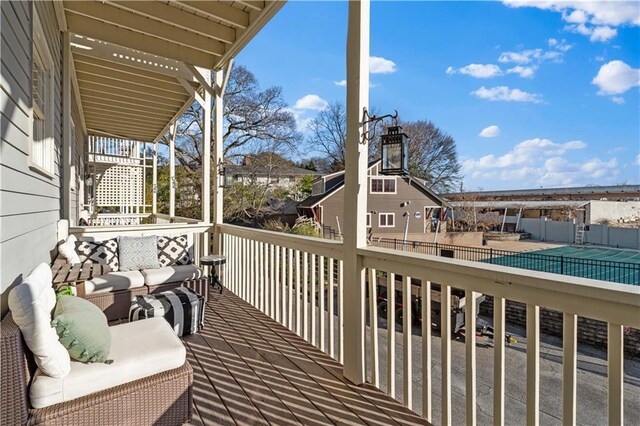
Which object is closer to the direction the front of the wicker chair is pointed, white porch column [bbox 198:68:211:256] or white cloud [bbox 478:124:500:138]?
the white cloud

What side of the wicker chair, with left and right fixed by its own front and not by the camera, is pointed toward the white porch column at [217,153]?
left

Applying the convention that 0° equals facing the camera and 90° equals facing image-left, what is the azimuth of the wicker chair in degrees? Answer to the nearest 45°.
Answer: approximately 270°

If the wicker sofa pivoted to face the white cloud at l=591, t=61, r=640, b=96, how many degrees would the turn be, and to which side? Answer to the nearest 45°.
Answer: approximately 90° to its left

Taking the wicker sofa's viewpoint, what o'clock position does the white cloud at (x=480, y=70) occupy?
The white cloud is roughly at 8 o'clock from the wicker sofa.

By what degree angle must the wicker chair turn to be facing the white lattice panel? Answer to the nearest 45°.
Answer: approximately 90° to its left

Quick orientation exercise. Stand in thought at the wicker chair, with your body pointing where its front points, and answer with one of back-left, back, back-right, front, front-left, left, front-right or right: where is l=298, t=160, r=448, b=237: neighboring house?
front-left

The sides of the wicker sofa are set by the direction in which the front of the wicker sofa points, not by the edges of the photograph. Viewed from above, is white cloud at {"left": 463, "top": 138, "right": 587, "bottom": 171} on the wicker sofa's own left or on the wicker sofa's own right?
on the wicker sofa's own left

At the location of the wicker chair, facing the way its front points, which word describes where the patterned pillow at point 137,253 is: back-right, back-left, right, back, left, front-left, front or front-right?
left

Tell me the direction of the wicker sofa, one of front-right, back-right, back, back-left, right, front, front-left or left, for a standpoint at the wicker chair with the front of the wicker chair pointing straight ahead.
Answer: left
